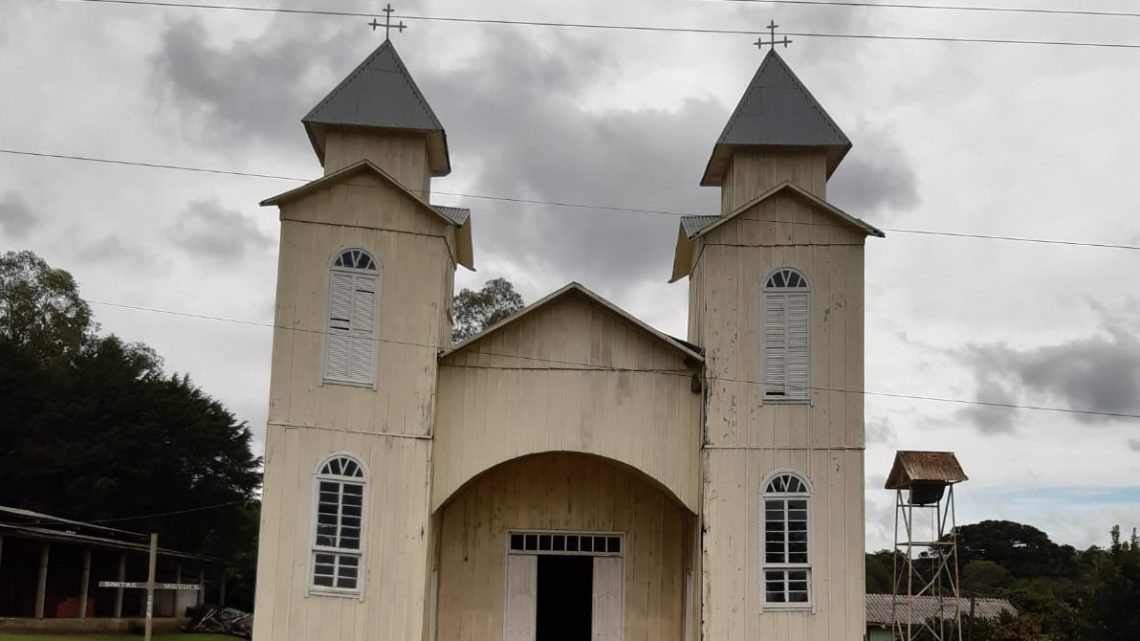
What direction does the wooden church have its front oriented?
toward the camera

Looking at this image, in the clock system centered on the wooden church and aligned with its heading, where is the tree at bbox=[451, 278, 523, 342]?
The tree is roughly at 6 o'clock from the wooden church.
